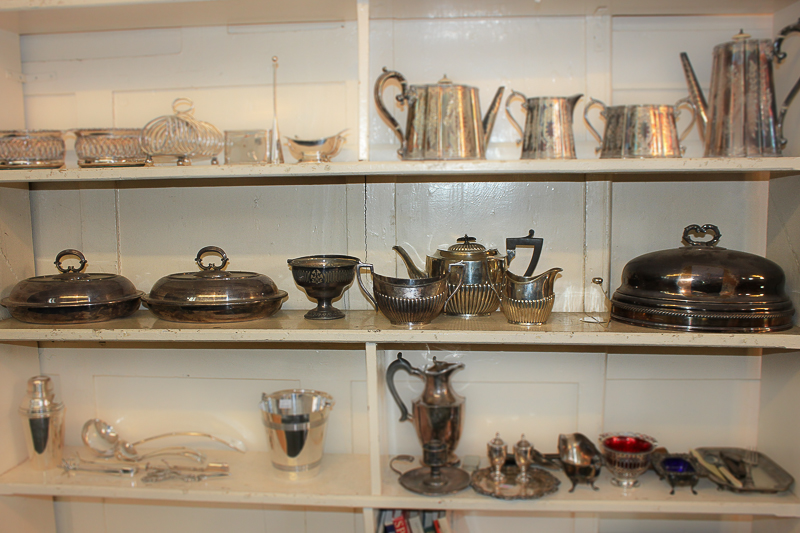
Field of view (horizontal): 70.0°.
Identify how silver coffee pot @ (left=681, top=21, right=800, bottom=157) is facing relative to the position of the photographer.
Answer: facing to the left of the viewer

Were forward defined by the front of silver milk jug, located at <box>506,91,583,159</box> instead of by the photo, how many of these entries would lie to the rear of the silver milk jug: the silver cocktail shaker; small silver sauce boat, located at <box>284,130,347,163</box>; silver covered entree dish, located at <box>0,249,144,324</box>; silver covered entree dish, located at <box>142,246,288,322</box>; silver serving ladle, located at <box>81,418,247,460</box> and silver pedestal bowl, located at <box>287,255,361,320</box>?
6

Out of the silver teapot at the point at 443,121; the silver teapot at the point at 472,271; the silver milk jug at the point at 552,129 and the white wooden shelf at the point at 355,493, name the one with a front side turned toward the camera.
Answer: the white wooden shelf

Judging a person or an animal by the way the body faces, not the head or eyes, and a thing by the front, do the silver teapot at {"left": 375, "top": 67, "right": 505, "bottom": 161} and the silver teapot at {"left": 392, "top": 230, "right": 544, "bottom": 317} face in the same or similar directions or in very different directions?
very different directions

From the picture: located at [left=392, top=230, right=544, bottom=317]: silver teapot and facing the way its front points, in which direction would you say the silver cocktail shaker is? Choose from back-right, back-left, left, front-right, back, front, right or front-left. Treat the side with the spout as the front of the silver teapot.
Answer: front

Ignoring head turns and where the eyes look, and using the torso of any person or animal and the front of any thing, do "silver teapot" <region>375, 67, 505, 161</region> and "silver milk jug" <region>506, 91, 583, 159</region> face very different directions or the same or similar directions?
same or similar directions

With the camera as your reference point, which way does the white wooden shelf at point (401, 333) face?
facing the viewer

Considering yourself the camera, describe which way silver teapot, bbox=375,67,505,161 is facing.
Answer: facing to the right of the viewer

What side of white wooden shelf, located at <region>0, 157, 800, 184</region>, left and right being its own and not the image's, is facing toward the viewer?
front

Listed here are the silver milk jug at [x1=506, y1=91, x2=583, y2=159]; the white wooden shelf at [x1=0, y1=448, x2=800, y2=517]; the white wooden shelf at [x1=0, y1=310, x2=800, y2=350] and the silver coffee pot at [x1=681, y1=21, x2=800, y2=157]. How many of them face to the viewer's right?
1

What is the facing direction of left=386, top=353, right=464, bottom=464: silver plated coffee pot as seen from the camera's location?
facing to the right of the viewer

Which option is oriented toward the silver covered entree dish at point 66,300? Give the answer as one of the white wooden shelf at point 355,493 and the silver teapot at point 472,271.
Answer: the silver teapot

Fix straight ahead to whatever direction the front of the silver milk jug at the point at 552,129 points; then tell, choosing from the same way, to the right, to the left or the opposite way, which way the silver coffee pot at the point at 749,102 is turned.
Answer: the opposite way

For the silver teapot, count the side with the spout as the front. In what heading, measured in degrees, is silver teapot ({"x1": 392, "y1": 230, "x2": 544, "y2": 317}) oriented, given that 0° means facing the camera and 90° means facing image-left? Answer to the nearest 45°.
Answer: approximately 90°

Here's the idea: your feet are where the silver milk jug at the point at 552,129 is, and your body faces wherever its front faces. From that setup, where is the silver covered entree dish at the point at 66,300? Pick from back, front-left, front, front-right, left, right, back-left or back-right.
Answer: back

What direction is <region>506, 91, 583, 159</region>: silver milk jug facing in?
to the viewer's right
